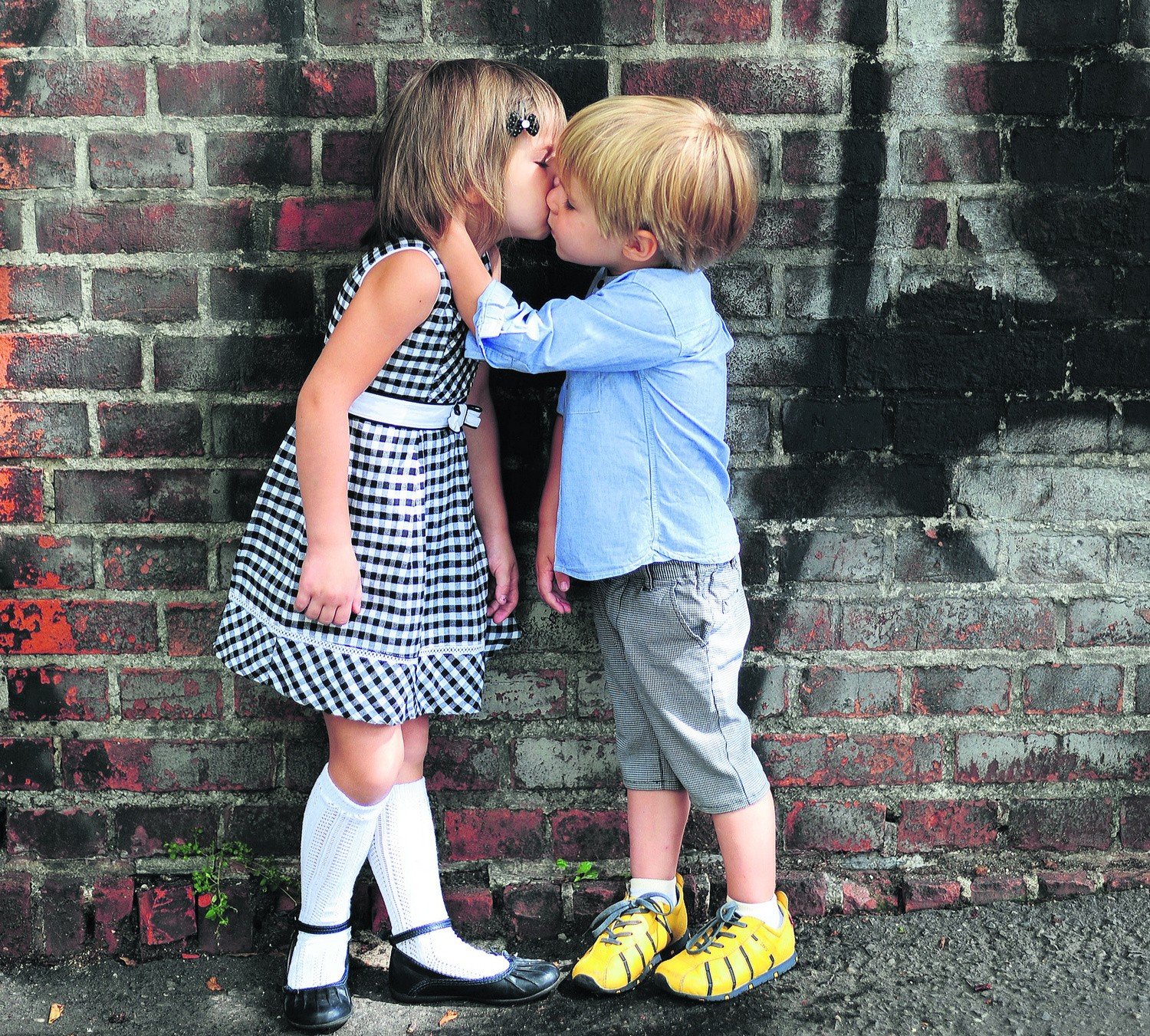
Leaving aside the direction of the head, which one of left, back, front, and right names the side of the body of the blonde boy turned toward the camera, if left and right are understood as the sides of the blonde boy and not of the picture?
left

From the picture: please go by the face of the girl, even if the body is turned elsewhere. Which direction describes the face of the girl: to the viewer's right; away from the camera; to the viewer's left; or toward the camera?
to the viewer's right

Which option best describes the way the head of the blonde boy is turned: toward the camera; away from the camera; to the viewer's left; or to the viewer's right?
to the viewer's left
